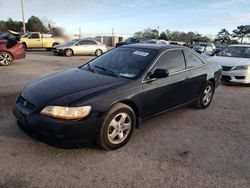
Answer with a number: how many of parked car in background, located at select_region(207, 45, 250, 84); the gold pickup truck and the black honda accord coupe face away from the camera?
0

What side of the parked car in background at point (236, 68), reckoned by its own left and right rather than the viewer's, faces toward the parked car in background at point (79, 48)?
right

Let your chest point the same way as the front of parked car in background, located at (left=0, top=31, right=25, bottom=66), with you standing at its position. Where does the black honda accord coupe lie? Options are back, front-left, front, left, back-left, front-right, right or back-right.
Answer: back-left

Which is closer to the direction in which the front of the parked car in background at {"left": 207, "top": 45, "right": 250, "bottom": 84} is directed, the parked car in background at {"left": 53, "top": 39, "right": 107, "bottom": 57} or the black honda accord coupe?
the black honda accord coupe

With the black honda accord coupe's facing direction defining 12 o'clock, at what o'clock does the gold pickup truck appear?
The gold pickup truck is roughly at 4 o'clock from the black honda accord coupe.

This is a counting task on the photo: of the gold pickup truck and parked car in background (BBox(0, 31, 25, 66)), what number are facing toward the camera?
0

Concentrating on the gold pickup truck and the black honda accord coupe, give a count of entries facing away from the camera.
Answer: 0

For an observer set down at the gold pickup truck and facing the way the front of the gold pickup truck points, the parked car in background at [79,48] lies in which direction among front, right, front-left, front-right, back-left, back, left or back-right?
back-left

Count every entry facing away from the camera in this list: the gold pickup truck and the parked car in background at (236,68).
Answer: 0

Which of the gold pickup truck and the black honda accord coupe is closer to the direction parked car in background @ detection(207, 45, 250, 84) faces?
the black honda accord coupe

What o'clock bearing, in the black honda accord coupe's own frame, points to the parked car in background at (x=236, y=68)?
The parked car in background is roughly at 6 o'clock from the black honda accord coupe.
